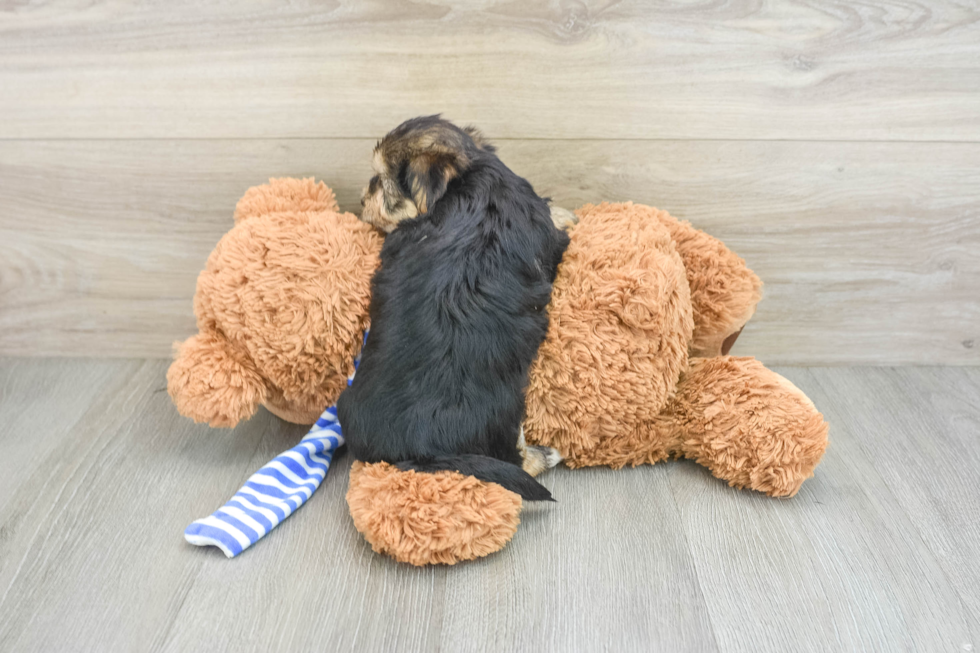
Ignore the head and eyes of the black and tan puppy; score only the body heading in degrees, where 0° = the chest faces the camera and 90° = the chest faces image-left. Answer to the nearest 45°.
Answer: approximately 180°
